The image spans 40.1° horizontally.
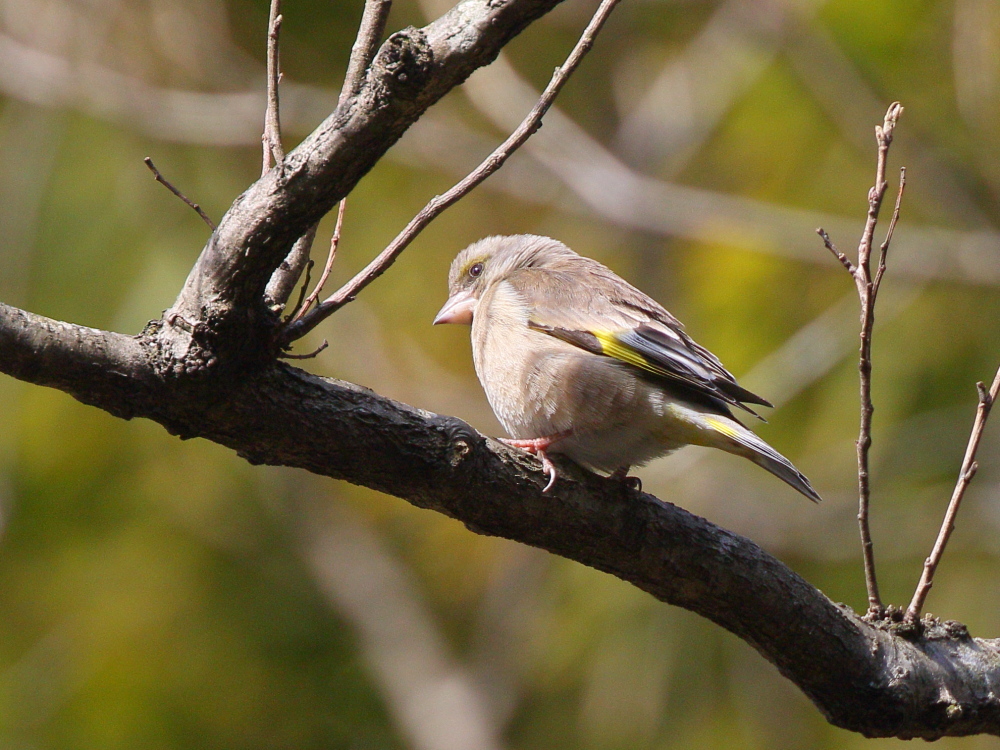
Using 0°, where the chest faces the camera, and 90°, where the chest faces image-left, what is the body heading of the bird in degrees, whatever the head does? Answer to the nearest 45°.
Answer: approximately 90°

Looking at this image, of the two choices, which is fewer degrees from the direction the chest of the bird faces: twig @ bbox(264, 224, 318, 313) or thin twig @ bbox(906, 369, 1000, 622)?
the twig
